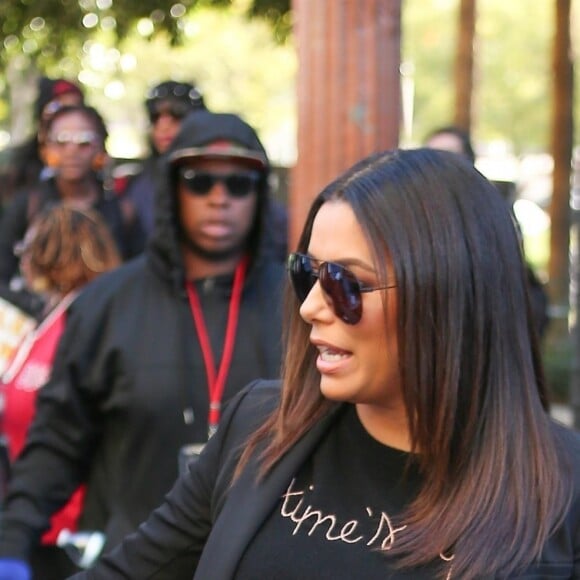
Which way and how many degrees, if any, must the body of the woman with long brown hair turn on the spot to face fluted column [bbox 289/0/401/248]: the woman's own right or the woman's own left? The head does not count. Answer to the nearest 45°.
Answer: approximately 135° to the woman's own right

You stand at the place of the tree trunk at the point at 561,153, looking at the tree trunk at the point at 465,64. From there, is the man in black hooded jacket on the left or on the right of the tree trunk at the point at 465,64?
left

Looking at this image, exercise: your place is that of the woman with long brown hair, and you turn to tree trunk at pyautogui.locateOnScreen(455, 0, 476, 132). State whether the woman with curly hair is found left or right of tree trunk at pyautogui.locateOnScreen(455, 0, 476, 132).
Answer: left

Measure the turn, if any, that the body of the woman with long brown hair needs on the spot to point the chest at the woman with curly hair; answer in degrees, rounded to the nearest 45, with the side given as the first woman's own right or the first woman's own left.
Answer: approximately 90° to the first woman's own right

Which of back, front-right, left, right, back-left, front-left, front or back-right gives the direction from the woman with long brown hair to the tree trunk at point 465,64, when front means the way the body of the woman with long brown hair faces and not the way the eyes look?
back-right

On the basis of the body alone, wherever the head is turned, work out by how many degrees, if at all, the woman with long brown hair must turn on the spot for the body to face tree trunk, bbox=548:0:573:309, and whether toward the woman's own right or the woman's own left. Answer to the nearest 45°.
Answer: approximately 135° to the woman's own right

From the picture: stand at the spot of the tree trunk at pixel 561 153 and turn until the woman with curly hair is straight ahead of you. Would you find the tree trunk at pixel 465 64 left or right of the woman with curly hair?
right

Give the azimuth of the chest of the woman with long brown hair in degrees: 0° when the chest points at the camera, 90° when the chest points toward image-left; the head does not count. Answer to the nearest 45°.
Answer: approximately 45°
